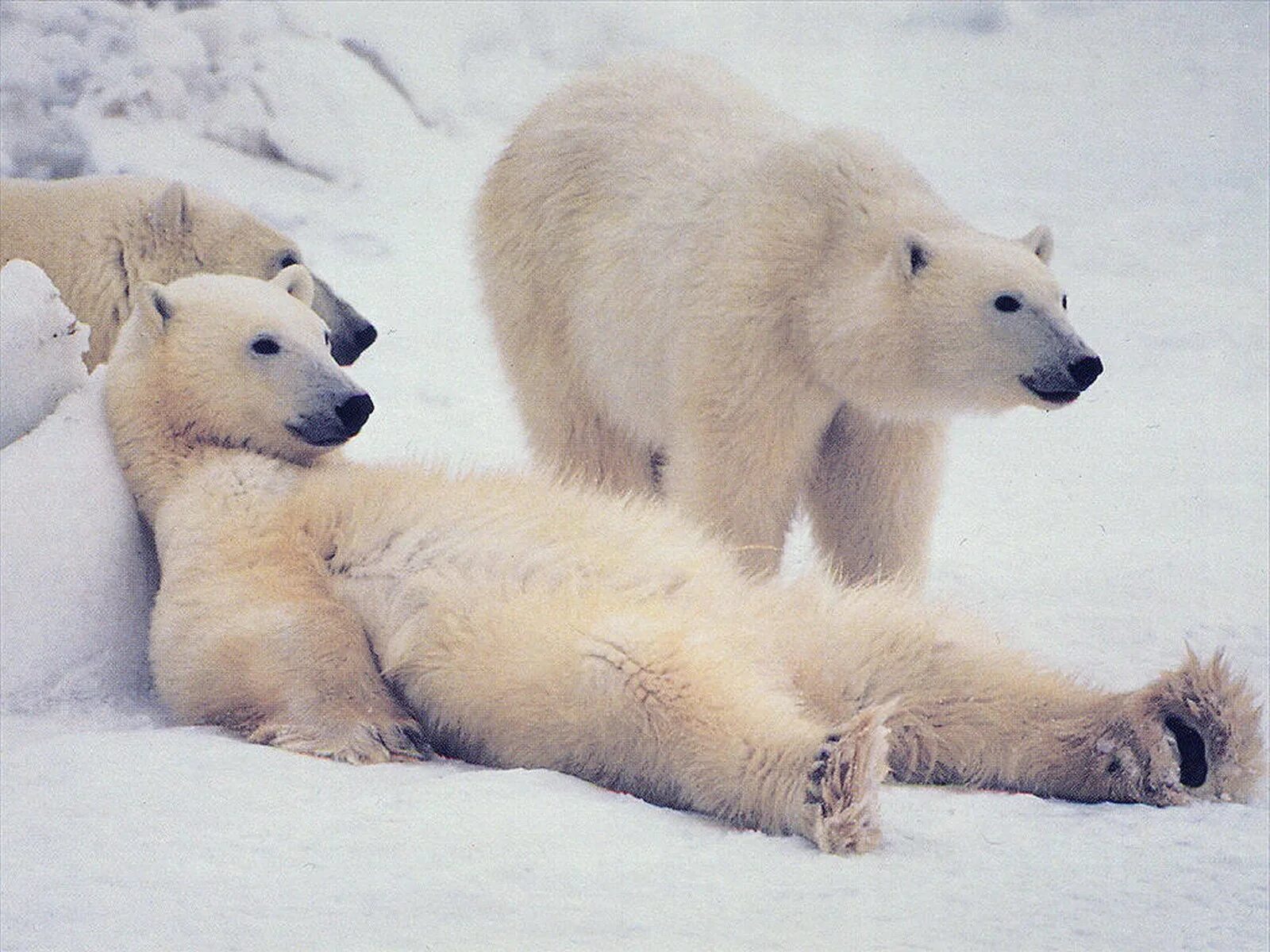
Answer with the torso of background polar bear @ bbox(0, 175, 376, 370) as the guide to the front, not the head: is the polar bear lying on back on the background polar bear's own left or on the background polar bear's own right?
on the background polar bear's own right

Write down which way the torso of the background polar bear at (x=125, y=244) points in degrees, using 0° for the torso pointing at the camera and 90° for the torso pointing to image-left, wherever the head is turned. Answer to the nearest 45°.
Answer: approximately 270°

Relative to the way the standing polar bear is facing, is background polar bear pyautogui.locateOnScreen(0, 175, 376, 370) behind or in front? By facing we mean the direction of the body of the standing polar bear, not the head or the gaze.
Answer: behind

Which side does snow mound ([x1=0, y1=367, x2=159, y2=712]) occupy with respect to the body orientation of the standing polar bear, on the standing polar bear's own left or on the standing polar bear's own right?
on the standing polar bear's own right

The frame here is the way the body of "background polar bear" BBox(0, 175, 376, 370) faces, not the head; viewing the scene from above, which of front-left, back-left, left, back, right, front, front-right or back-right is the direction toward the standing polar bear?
front-right

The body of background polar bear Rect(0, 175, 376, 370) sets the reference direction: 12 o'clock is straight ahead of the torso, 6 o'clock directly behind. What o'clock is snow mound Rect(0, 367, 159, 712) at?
The snow mound is roughly at 3 o'clock from the background polar bear.

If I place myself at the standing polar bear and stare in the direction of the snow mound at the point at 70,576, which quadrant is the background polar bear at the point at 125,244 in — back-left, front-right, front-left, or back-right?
front-right

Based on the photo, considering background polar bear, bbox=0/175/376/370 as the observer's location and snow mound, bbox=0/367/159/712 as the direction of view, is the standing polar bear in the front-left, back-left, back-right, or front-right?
front-left

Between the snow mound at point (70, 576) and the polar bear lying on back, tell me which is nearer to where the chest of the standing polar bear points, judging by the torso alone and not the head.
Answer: the polar bear lying on back

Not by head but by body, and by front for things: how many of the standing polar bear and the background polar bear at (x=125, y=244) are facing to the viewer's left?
0

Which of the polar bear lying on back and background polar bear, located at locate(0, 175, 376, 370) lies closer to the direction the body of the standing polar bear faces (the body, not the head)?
the polar bear lying on back

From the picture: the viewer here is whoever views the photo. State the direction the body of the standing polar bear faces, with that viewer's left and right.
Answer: facing the viewer and to the right of the viewer
